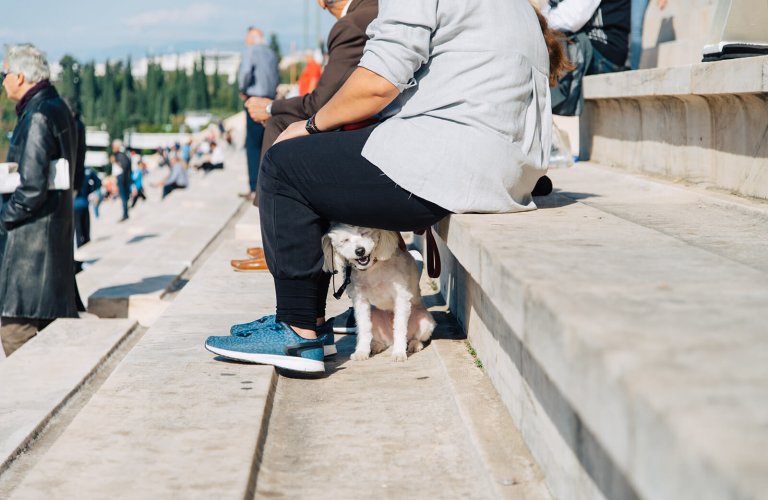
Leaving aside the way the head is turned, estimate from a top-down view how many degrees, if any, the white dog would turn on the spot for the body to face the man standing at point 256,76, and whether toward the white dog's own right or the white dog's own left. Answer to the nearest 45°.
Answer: approximately 135° to the white dog's own right

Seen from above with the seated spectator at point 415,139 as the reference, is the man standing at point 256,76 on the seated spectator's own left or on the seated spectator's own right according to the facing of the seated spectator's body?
on the seated spectator's own right

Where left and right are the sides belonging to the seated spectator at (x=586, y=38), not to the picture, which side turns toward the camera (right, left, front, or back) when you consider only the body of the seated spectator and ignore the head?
left

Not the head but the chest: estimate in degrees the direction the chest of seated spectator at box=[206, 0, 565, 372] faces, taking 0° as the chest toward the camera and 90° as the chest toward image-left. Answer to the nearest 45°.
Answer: approximately 90°

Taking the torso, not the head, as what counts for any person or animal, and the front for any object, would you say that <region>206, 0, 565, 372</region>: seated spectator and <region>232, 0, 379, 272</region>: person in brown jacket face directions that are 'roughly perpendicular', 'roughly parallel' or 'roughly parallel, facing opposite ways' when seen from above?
roughly parallel

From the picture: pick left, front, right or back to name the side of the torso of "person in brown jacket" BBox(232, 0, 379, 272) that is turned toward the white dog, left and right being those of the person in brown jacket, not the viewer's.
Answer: left

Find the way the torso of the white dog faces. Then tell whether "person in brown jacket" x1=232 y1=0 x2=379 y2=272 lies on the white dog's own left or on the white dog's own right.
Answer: on the white dog's own right

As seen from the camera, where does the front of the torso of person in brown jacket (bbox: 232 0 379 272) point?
to the viewer's left

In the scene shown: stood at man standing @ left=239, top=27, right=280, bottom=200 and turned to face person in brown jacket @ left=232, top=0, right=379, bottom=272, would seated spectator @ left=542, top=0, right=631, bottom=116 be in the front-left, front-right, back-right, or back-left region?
front-left

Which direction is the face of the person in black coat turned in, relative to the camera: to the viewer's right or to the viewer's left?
to the viewer's left

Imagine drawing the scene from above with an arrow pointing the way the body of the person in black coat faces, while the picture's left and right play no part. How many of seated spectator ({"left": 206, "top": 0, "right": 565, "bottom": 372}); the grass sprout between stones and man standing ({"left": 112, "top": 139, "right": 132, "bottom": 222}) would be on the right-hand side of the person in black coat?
1

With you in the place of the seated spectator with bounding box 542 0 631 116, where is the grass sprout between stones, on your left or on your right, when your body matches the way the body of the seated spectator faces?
on your left

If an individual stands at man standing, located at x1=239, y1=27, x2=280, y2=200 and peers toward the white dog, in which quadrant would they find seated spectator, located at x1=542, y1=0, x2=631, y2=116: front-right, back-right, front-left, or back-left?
front-left

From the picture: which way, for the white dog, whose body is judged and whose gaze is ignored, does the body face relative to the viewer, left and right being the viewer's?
facing the viewer and to the left of the viewer

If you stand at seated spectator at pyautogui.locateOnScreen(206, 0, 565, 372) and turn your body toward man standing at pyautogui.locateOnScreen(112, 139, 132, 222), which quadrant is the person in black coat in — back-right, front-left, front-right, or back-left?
front-left
